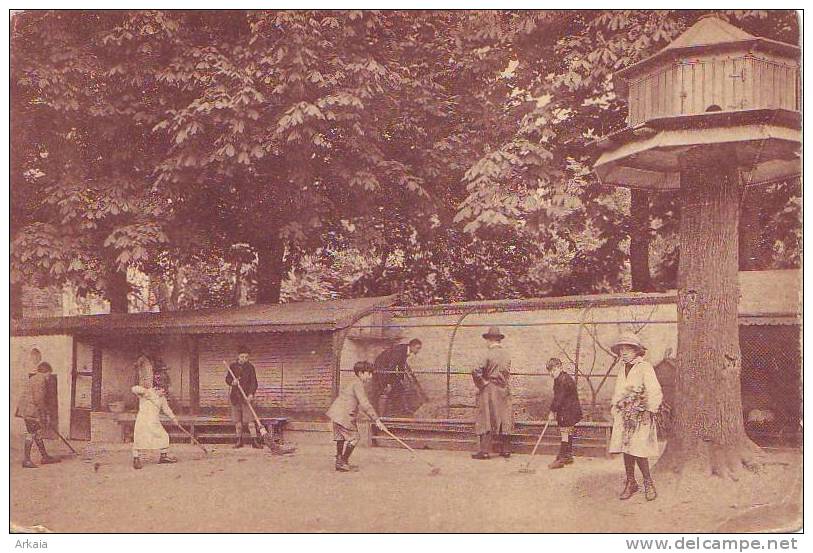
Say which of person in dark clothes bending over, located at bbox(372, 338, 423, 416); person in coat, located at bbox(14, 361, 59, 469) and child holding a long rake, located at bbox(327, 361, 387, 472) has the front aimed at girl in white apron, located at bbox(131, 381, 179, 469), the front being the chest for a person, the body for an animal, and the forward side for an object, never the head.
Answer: the person in coat

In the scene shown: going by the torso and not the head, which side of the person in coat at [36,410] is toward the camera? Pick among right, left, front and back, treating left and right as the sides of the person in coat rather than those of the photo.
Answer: right

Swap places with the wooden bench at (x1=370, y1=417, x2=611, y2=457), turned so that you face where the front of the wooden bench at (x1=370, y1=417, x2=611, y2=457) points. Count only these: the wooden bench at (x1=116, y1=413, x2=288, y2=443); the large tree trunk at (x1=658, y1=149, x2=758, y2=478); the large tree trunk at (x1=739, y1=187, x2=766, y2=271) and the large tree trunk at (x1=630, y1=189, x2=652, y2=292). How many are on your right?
1

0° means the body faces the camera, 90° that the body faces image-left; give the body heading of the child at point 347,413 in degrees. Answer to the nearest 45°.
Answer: approximately 270°

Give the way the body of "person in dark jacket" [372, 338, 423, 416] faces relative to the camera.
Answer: to the viewer's right

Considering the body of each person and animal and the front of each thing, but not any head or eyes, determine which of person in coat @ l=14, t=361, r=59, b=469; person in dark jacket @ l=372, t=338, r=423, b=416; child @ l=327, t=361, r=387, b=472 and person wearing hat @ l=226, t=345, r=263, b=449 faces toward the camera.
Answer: person wearing hat @ l=226, t=345, r=263, b=449

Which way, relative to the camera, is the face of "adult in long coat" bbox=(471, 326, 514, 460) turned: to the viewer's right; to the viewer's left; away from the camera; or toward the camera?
toward the camera

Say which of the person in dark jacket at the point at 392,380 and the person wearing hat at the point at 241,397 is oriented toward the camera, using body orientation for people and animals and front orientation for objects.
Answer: the person wearing hat at the point at 241,397

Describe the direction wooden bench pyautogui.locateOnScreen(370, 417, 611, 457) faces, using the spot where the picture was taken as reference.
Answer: facing the viewer

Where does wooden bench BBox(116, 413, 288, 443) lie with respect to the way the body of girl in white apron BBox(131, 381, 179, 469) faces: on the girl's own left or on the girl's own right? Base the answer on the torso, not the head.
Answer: on the girl's own left

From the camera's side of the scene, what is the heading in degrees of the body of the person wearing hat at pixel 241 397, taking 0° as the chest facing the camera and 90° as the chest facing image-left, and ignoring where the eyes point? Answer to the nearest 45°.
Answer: approximately 0°

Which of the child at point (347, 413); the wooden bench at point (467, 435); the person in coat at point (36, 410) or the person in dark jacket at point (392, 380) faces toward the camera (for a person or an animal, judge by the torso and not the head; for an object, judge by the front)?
the wooden bench
